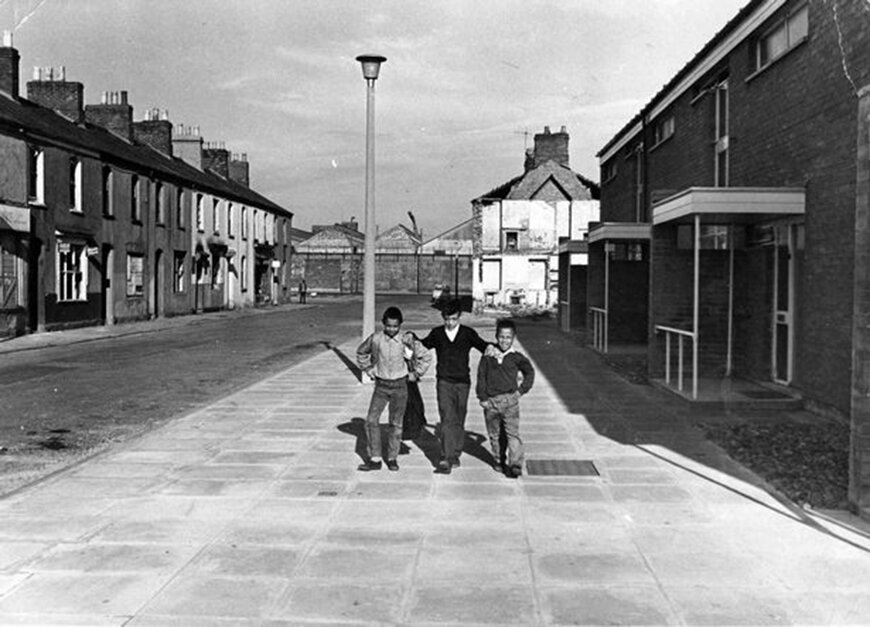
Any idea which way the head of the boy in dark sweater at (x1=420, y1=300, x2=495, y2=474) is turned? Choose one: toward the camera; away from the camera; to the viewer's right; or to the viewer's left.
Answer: toward the camera

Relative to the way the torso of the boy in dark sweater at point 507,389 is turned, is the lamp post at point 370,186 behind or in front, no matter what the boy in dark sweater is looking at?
behind

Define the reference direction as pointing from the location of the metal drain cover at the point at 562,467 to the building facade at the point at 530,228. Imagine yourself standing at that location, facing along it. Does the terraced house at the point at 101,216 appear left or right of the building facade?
left

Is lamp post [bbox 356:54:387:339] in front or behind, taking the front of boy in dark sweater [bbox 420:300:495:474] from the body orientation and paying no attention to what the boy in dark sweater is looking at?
behind

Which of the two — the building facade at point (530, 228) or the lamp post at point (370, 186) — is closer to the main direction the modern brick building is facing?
the lamp post

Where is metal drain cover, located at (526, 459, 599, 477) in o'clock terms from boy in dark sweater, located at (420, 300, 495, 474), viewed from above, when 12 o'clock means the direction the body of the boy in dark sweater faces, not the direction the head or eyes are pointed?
The metal drain cover is roughly at 9 o'clock from the boy in dark sweater.

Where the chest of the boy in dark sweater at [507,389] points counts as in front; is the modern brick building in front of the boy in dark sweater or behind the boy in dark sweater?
behind

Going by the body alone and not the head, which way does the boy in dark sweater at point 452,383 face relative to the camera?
toward the camera

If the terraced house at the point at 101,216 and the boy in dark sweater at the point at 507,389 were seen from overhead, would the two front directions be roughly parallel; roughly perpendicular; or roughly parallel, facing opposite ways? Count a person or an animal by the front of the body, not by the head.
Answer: roughly perpendicular

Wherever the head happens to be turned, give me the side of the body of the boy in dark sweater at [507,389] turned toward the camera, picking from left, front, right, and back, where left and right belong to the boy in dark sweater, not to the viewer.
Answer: front

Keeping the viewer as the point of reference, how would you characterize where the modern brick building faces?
facing the viewer and to the left of the viewer

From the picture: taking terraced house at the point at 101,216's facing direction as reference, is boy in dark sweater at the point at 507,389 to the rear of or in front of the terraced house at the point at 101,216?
in front

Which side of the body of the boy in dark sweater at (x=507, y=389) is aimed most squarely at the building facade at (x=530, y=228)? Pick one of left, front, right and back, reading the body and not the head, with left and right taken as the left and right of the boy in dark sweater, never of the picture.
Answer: back

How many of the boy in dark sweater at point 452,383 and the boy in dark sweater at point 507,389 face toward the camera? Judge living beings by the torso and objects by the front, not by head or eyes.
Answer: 2

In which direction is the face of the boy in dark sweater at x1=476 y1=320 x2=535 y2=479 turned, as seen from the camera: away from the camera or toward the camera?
toward the camera

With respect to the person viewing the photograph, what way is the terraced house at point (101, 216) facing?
facing the viewer and to the right of the viewer

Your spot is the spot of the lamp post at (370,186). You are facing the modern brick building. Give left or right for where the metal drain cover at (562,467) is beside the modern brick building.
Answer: right

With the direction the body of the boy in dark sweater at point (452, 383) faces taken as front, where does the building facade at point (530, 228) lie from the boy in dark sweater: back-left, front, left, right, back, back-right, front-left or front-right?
back
